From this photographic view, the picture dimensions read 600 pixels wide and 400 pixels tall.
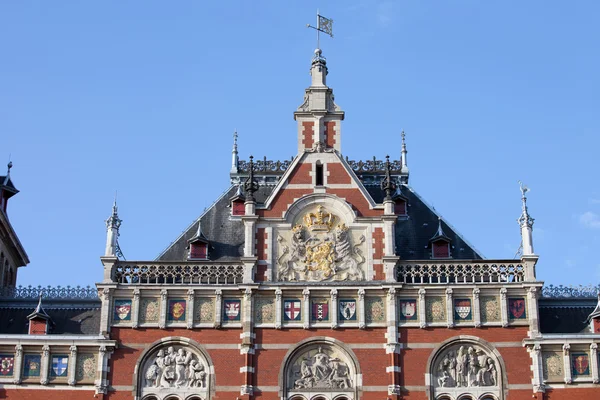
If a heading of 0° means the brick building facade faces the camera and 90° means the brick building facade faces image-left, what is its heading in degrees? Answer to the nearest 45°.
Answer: approximately 0°
